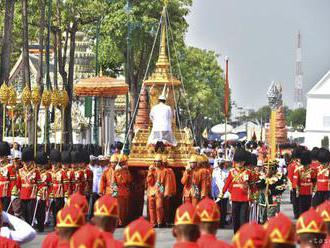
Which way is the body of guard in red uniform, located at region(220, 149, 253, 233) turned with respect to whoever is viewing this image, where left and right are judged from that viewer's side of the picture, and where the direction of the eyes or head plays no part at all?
facing the viewer

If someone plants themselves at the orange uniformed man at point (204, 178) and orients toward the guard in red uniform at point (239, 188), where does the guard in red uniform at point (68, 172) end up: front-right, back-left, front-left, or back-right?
back-right

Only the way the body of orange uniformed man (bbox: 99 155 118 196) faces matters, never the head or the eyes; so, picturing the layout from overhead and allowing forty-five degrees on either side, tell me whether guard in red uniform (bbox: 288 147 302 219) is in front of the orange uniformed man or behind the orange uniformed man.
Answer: in front

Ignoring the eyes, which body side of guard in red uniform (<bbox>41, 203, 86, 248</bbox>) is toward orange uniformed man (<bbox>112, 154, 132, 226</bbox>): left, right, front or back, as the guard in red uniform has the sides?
front

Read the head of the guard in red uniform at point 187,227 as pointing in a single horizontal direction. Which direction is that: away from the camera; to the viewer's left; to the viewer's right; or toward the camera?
away from the camera

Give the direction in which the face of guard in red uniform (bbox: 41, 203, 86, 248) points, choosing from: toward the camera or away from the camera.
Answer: away from the camera

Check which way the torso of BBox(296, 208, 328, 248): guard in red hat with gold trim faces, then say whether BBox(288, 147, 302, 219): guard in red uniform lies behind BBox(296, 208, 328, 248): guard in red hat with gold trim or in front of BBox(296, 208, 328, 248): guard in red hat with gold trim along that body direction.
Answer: in front

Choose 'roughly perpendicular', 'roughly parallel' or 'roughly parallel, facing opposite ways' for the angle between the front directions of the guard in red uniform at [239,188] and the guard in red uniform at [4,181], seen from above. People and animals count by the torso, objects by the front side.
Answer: roughly parallel

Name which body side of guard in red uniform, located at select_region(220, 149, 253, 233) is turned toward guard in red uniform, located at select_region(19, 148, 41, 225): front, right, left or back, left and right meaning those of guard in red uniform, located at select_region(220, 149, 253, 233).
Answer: right
